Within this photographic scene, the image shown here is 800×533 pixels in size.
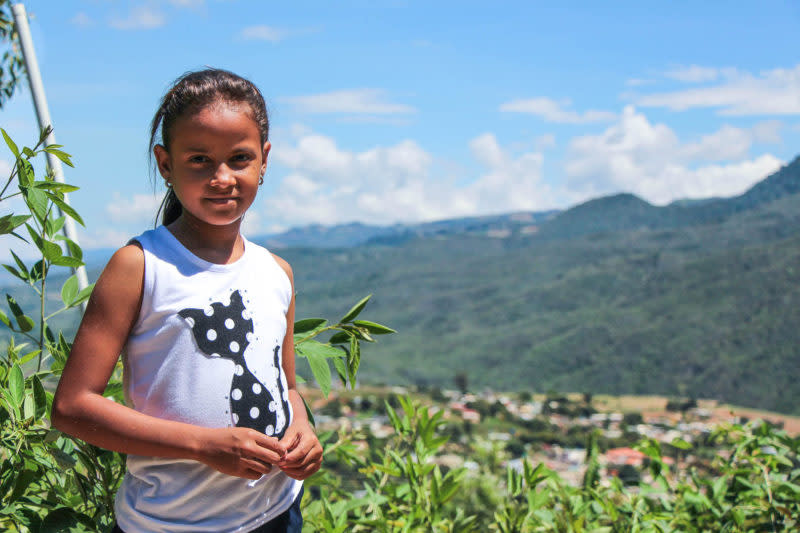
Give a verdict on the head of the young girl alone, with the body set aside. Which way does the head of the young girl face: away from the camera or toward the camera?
toward the camera

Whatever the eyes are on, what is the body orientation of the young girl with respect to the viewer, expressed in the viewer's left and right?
facing the viewer and to the right of the viewer
